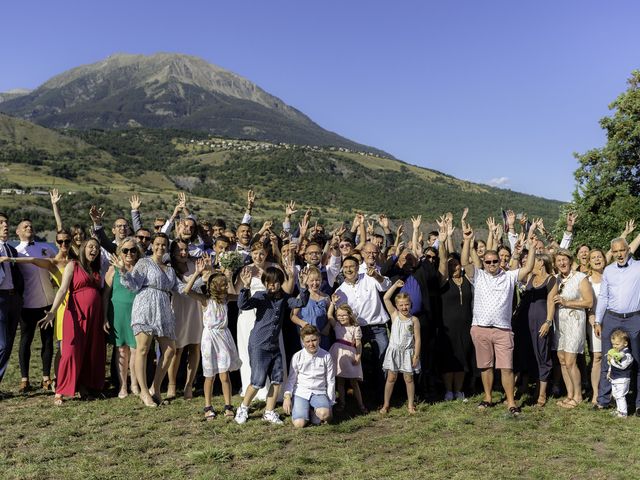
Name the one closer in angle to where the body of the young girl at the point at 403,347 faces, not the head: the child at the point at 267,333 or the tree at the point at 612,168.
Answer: the child

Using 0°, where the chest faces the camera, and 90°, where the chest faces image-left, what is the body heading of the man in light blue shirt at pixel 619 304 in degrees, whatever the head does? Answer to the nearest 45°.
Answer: approximately 0°

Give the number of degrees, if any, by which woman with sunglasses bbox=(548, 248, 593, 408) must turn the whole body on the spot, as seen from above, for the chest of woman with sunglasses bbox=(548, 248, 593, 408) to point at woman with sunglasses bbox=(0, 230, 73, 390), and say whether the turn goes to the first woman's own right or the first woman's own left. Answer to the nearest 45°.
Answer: approximately 45° to the first woman's own right

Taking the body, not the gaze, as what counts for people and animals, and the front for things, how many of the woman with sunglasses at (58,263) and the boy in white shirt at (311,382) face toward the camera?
2

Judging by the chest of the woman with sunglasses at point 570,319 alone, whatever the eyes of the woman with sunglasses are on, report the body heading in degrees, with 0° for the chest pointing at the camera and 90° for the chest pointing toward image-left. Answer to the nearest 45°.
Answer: approximately 45°
